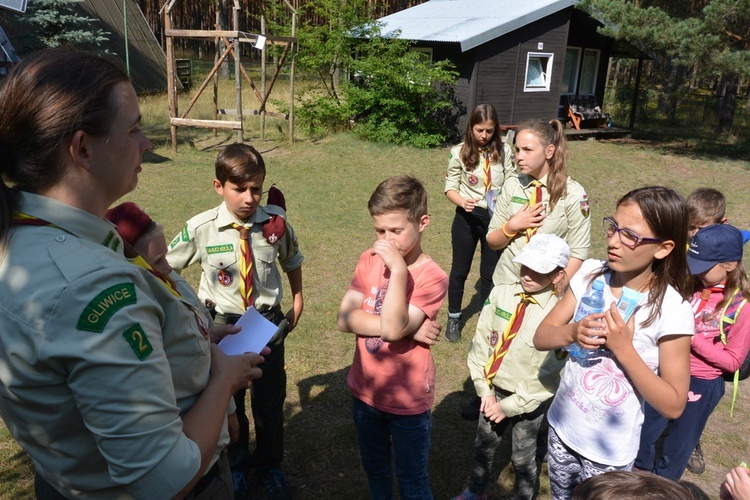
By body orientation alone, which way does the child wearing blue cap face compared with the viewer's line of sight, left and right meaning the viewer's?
facing the viewer and to the left of the viewer

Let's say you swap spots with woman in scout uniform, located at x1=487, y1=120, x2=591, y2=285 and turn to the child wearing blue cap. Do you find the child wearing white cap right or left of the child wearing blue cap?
right

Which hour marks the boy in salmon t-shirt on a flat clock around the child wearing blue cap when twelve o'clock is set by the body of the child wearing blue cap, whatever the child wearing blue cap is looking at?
The boy in salmon t-shirt is roughly at 12 o'clock from the child wearing blue cap.

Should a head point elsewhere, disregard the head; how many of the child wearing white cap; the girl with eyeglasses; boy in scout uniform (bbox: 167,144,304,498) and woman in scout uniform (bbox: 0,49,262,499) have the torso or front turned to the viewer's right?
1

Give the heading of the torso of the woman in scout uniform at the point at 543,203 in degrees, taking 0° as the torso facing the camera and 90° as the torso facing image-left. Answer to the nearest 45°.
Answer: approximately 45°

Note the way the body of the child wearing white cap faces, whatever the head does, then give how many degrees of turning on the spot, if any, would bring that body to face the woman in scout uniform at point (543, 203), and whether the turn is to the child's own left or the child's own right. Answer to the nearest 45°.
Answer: approximately 135° to the child's own right

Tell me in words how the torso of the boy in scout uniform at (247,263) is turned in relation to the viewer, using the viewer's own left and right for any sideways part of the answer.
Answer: facing the viewer

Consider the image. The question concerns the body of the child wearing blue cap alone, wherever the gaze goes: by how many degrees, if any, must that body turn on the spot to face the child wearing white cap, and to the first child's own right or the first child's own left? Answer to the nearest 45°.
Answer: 0° — they already face them

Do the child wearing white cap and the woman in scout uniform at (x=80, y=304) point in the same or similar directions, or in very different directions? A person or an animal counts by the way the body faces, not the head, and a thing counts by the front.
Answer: very different directions

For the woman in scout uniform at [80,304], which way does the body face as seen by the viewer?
to the viewer's right
